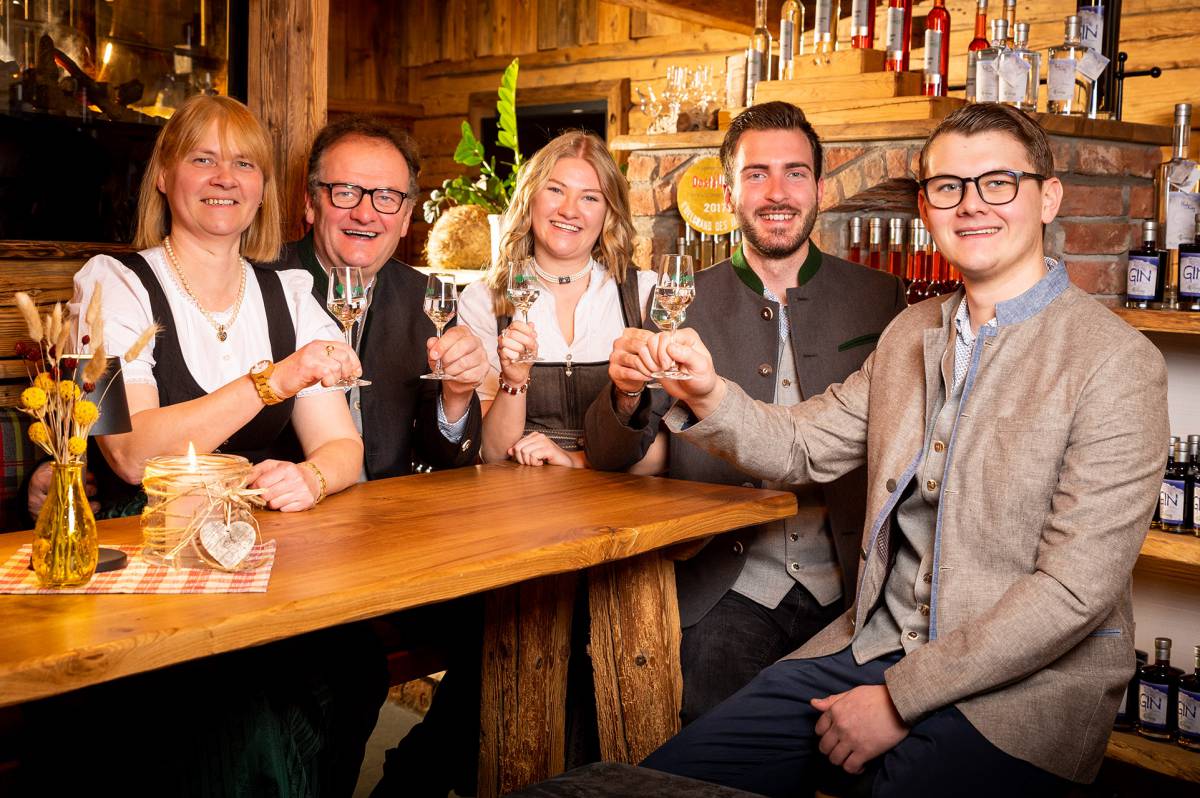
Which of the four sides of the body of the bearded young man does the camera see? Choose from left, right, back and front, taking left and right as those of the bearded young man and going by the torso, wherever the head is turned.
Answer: front

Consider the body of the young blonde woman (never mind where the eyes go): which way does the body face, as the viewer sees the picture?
toward the camera

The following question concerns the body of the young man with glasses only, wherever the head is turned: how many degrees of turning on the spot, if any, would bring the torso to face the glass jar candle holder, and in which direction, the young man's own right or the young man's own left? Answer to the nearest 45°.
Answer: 0° — they already face it

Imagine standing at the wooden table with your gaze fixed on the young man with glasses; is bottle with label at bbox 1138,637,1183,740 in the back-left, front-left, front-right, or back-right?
front-left

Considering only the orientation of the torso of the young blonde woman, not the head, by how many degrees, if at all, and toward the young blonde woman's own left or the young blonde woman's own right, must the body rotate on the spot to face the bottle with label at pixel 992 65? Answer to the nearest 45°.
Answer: approximately 135° to the young blonde woman's own left

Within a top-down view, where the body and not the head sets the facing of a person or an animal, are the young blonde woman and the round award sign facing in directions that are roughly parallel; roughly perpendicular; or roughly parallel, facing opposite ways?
roughly parallel

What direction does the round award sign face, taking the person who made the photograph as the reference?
facing the viewer

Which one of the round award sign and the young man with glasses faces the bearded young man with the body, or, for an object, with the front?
the round award sign

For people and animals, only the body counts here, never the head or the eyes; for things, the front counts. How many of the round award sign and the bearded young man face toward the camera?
2

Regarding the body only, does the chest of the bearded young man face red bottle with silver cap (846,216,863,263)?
no

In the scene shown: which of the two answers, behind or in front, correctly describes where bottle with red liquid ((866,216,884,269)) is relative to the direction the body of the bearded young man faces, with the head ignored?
behind

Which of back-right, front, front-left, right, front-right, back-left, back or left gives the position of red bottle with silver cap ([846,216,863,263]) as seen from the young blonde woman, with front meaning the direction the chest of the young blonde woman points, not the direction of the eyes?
back-left

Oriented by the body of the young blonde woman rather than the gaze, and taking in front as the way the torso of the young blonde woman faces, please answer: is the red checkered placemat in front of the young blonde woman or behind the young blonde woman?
in front

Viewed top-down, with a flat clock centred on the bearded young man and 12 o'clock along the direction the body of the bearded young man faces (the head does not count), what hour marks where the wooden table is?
The wooden table is roughly at 1 o'clock from the bearded young man.

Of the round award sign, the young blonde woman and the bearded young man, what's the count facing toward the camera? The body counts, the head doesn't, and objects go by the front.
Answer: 3

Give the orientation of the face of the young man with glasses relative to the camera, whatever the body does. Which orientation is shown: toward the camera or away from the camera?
toward the camera

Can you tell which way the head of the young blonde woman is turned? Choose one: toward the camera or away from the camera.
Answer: toward the camera

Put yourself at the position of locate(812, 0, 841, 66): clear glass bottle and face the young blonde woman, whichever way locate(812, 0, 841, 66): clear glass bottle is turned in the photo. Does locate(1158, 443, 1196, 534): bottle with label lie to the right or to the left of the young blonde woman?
left

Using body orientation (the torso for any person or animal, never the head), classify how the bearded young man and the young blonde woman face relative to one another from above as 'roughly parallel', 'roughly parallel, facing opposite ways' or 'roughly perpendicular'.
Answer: roughly parallel

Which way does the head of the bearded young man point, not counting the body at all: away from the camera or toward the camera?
toward the camera
